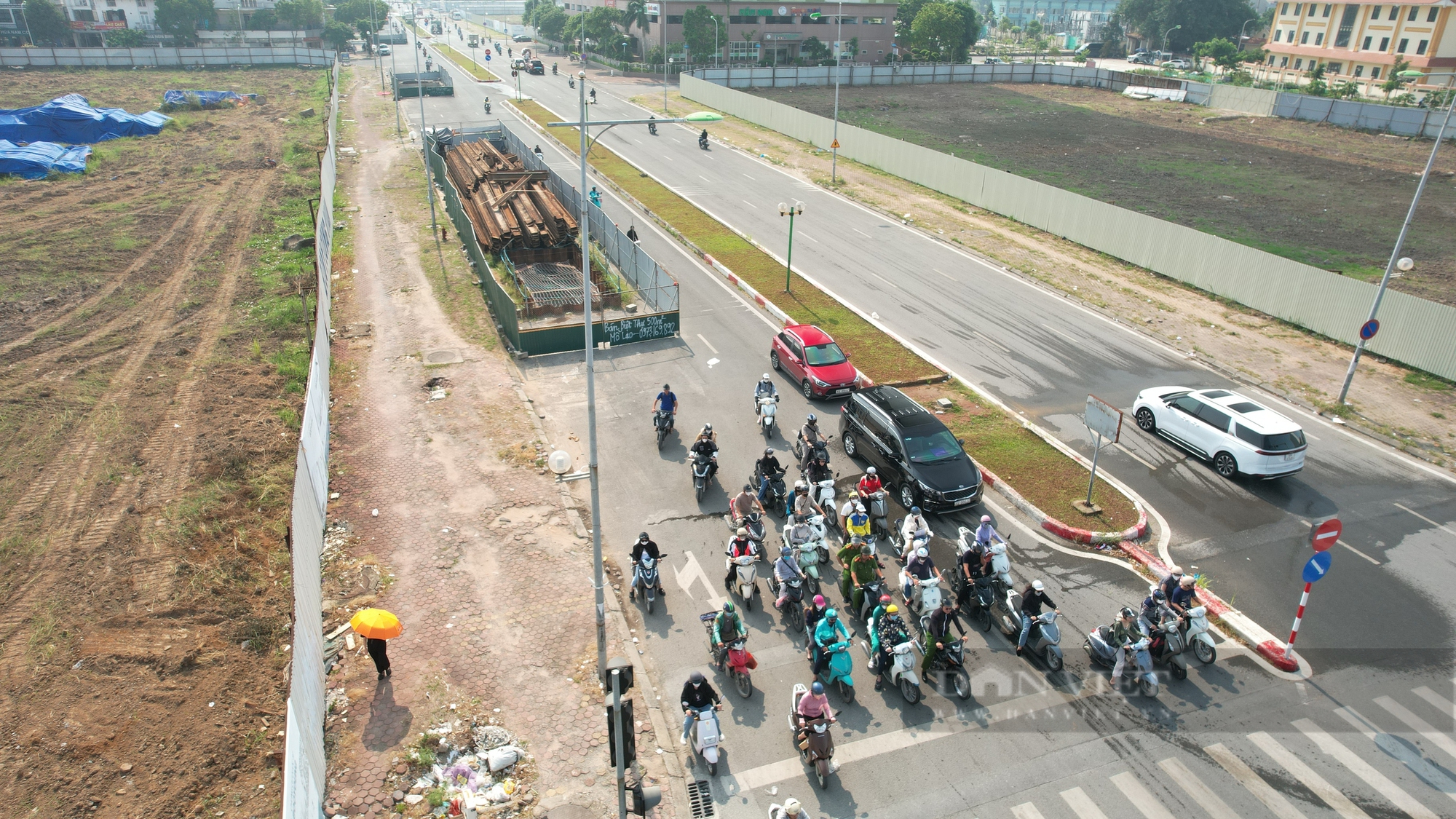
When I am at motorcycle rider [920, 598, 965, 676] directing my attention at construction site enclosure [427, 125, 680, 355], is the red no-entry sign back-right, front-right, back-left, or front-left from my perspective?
back-right

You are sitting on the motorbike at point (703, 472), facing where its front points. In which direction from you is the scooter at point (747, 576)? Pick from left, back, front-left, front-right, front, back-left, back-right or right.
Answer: front

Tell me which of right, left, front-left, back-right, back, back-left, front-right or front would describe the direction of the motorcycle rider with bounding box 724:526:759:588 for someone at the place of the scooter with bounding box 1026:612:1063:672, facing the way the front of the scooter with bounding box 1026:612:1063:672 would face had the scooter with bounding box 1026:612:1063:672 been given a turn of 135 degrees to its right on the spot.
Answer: front

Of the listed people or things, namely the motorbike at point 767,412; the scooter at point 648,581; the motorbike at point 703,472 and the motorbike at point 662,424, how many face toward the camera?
4

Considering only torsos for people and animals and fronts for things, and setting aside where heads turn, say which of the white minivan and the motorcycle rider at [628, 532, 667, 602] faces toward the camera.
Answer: the motorcycle rider

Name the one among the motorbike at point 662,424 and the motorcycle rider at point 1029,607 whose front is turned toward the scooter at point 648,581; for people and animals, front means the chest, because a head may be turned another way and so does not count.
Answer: the motorbike

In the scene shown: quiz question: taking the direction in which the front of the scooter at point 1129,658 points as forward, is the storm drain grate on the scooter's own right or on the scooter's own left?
on the scooter's own right

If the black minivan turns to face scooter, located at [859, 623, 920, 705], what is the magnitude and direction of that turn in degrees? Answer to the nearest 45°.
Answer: approximately 45° to its right

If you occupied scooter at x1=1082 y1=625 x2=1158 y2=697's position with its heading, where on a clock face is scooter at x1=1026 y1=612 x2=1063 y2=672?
scooter at x1=1026 y1=612 x2=1063 y2=672 is roughly at 4 o'clock from scooter at x1=1082 y1=625 x2=1158 y2=697.

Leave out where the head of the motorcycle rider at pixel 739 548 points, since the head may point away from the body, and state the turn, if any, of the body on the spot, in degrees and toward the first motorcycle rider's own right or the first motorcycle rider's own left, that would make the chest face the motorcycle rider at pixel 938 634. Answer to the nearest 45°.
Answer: approximately 45° to the first motorcycle rider's own left

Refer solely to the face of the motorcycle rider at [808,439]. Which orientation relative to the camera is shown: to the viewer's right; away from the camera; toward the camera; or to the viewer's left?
toward the camera

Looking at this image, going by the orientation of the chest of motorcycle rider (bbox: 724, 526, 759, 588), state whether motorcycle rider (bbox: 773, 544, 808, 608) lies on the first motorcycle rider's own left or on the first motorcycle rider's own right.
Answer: on the first motorcycle rider's own left

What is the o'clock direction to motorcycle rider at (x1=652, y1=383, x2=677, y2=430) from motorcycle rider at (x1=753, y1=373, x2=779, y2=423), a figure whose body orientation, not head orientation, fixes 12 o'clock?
motorcycle rider at (x1=652, y1=383, x2=677, y2=430) is roughly at 2 o'clock from motorcycle rider at (x1=753, y1=373, x2=779, y2=423).

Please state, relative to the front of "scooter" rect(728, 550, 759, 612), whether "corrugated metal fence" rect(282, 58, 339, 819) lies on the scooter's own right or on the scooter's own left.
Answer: on the scooter's own right

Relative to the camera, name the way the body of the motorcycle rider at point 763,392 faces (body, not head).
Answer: toward the camera

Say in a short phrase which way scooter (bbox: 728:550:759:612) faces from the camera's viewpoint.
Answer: facing the viewer

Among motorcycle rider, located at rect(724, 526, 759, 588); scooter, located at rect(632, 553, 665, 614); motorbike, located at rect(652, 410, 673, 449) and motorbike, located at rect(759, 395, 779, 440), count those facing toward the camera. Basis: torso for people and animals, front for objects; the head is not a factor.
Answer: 4

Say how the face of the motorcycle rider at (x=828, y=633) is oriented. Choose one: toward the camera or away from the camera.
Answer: toward the camera

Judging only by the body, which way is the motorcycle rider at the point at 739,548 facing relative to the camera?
toward the camera

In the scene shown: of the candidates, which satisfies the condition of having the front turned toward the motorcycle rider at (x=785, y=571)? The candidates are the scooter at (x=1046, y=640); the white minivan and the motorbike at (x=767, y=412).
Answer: the motorbike
